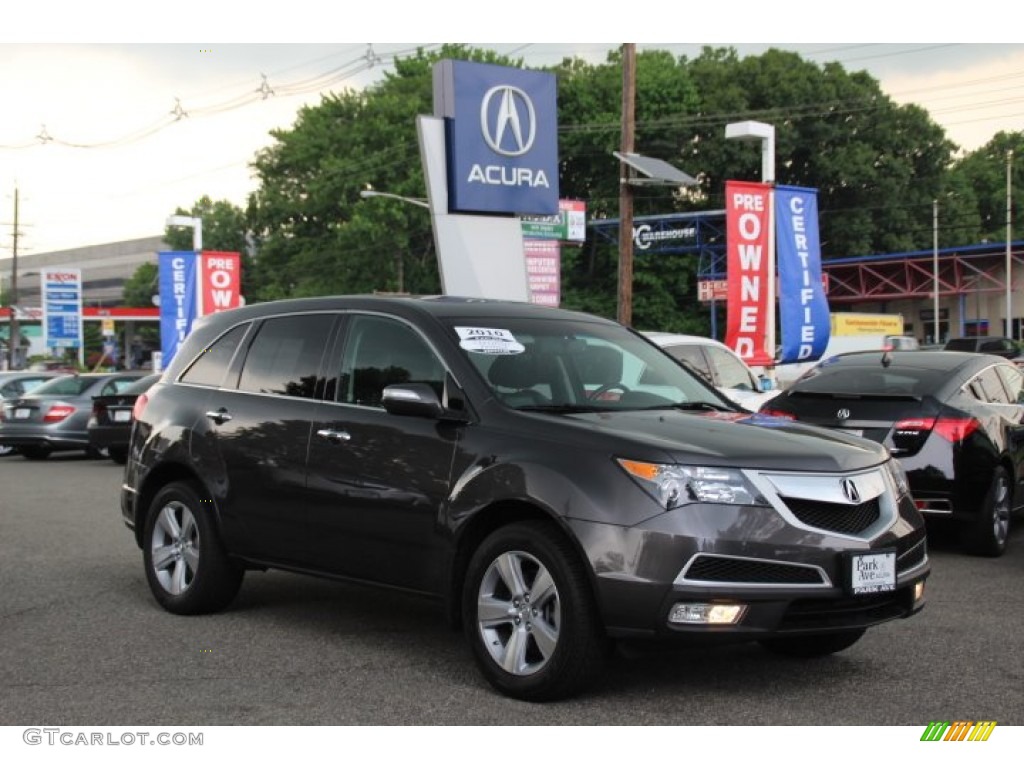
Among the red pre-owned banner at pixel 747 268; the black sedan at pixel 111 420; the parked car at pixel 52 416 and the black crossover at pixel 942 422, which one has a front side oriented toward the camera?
the red pre-owned banner

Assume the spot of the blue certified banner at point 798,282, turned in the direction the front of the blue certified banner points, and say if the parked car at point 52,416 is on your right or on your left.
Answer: on your right

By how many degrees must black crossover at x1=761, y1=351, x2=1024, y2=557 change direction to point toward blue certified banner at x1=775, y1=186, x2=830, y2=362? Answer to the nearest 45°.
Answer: approximately 45° to its left

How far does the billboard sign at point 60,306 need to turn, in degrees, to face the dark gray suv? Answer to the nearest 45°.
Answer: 0° — it already faces it

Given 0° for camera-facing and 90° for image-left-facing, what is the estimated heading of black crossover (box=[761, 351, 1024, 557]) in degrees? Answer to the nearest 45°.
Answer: approximately 225°

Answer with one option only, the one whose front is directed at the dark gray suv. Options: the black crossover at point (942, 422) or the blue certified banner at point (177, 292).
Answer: the blue certified banner

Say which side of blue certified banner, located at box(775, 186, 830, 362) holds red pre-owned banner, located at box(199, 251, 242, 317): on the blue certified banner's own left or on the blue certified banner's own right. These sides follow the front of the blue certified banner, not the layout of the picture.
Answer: on the blue certified banner's own right

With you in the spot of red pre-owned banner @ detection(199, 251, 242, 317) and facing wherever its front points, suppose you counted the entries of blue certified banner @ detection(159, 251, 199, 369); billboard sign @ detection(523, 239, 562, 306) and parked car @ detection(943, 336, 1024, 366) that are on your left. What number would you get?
2
